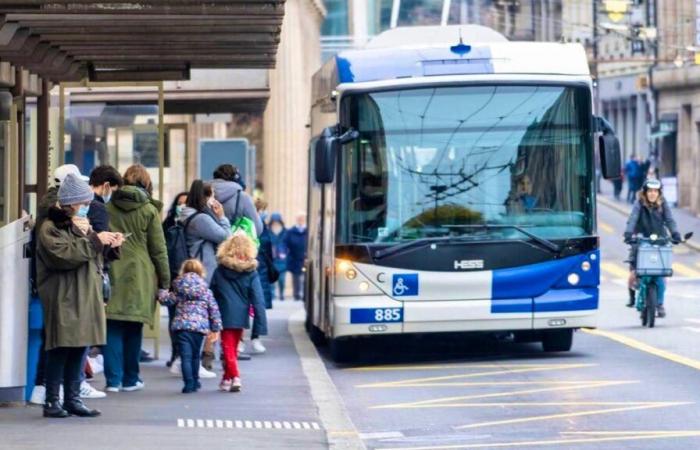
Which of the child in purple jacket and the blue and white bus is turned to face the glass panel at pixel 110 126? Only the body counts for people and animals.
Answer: the child in purple jacket

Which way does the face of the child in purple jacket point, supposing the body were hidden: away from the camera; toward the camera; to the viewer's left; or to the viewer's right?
away from the camera

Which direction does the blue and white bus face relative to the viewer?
toward the camera

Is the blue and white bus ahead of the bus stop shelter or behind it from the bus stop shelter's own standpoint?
ahead

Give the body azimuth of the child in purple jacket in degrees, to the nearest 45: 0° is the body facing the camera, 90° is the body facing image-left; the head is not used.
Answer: approximately 180°

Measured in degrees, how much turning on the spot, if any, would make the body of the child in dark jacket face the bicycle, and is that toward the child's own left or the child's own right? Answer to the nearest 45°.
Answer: approximately 45° to the child's own right

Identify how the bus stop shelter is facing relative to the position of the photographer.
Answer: facing to the right of the viewer

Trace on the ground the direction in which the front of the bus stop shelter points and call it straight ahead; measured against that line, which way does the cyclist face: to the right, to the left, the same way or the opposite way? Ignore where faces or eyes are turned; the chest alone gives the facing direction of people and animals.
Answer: to the right

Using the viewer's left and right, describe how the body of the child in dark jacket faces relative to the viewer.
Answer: facing away from the viewer

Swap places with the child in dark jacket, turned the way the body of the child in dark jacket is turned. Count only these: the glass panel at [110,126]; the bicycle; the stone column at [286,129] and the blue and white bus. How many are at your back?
0

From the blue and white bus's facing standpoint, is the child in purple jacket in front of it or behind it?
in front

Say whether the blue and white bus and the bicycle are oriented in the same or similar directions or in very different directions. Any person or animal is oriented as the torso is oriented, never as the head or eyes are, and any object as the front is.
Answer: same or similar directions

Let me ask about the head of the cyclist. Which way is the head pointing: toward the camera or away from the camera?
toward the camera

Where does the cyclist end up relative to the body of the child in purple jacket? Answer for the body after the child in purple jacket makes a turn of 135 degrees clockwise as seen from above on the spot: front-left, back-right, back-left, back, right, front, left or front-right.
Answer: left

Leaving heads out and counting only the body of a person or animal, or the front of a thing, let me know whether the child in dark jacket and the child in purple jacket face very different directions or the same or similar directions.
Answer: same or similar directions

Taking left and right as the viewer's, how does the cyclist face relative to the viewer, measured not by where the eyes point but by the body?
facing the viewer
